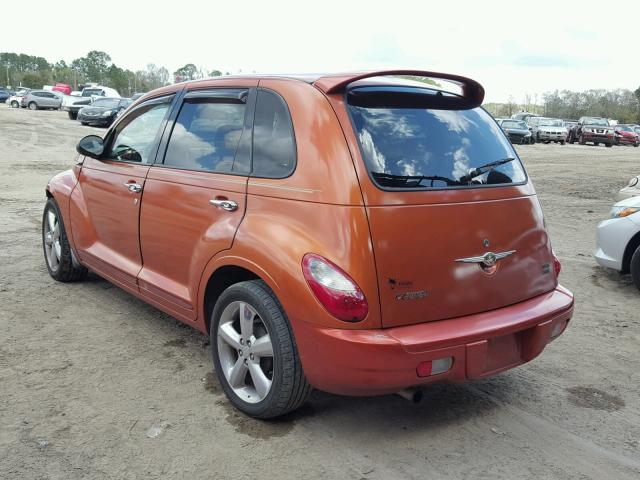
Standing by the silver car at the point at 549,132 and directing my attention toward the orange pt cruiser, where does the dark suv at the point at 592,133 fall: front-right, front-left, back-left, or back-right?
back-left

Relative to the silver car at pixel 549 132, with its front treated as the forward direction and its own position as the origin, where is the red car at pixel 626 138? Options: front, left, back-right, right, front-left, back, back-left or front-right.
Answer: left

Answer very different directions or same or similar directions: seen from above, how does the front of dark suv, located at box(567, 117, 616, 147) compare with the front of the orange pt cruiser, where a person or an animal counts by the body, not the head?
very different directions

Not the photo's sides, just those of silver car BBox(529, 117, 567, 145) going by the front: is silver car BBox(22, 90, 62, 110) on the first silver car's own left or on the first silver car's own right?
on the first silver car's own right

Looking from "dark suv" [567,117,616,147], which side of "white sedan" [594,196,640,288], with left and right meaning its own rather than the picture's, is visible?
right

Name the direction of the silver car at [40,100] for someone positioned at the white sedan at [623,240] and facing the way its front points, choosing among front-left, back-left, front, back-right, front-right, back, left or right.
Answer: front-right

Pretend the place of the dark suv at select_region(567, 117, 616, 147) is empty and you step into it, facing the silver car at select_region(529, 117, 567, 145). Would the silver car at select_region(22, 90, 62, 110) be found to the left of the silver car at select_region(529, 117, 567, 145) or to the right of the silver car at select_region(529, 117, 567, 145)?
right

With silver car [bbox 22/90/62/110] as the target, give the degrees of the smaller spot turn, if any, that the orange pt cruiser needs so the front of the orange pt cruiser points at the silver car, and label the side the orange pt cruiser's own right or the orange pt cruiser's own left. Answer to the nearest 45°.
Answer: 0° — it already faces it

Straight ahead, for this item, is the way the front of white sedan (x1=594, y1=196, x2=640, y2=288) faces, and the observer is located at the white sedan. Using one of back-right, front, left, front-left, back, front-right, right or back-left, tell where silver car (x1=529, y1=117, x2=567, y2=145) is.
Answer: right

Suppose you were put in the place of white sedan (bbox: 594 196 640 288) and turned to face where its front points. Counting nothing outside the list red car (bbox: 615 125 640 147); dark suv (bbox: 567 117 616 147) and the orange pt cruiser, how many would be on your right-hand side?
2

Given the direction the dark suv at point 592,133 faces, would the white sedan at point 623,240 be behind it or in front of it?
in front

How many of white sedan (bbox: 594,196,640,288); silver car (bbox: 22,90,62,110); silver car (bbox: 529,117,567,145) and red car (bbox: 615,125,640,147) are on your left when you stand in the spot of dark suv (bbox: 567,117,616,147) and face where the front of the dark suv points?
1

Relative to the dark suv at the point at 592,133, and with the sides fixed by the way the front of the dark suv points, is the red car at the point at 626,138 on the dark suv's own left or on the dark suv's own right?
on the dark suv's own left

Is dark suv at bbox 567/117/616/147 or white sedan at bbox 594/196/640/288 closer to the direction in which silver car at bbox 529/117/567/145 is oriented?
the white sedan

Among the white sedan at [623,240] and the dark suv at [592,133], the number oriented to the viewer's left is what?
1

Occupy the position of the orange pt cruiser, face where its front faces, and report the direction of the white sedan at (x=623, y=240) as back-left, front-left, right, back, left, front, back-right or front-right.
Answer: right

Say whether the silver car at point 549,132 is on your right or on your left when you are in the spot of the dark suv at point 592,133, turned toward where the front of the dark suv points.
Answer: on your right

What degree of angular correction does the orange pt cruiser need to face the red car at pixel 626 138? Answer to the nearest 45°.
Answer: approximately 90° to its right

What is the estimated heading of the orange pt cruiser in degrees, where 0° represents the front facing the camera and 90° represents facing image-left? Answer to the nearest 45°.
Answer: approximately 135°

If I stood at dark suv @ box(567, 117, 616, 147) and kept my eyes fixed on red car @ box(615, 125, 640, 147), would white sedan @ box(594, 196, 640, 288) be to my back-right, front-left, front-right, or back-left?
back-right

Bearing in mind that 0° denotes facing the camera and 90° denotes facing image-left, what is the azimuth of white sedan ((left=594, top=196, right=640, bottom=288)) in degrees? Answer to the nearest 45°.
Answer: approximately 90°
